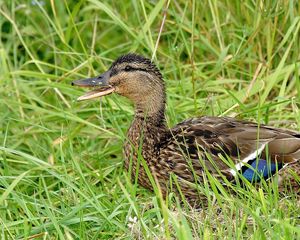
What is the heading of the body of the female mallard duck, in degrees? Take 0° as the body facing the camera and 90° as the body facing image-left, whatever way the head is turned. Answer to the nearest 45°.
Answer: approximately 90°
